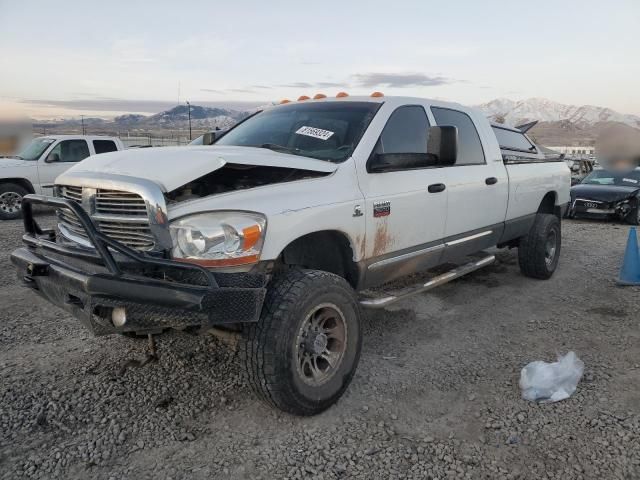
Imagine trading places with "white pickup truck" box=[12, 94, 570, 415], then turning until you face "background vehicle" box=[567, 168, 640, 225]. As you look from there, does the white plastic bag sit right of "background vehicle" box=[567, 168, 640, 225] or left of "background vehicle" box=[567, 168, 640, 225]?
right

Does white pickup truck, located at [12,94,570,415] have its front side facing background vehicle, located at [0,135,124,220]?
no

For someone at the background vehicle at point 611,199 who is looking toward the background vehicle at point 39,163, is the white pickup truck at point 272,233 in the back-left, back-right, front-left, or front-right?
front-left

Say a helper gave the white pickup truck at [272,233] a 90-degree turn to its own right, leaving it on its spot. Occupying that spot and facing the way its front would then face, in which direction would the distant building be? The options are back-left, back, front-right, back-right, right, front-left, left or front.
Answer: right

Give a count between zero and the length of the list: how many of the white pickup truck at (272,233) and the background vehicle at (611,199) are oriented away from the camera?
0

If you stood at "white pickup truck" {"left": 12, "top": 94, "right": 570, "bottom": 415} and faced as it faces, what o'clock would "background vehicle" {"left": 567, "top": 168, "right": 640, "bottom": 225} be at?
The background vehicle is roughly at 6 o'clock from the white pickup truck.

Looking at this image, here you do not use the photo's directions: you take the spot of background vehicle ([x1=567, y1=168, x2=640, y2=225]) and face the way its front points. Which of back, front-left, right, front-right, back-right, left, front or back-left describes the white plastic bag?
front-left

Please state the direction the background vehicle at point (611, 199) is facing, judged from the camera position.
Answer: facing the viewer and to the left of the viewer

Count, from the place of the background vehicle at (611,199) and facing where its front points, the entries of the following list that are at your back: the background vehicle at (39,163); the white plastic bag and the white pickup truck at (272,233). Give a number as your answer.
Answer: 0

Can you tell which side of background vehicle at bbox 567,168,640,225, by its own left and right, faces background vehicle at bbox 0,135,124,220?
front
